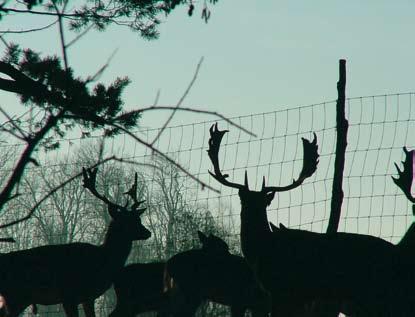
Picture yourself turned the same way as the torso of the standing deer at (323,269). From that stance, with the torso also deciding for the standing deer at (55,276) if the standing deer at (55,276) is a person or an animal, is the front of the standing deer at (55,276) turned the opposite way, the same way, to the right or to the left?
the opposite way

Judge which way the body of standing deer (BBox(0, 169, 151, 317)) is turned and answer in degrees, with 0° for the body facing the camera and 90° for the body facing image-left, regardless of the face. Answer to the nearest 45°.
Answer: approximately 270°

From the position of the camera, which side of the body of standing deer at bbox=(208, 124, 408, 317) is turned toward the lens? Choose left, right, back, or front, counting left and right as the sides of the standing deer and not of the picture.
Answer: left

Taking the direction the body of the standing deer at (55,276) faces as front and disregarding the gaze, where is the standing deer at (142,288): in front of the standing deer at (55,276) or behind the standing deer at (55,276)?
in front

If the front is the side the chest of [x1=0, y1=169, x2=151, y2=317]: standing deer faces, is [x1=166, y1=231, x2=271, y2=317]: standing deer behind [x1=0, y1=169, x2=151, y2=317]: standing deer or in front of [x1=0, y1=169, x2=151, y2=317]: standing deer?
in front

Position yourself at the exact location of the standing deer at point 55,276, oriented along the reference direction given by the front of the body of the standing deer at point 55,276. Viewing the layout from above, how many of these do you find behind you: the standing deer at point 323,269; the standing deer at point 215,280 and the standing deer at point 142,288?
0

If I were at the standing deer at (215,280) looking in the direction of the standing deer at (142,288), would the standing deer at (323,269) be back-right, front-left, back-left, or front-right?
back-left

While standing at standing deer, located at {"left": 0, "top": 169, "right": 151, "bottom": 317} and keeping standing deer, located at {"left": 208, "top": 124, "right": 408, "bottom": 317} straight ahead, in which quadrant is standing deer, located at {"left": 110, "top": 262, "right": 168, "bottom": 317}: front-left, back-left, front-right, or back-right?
front-left
